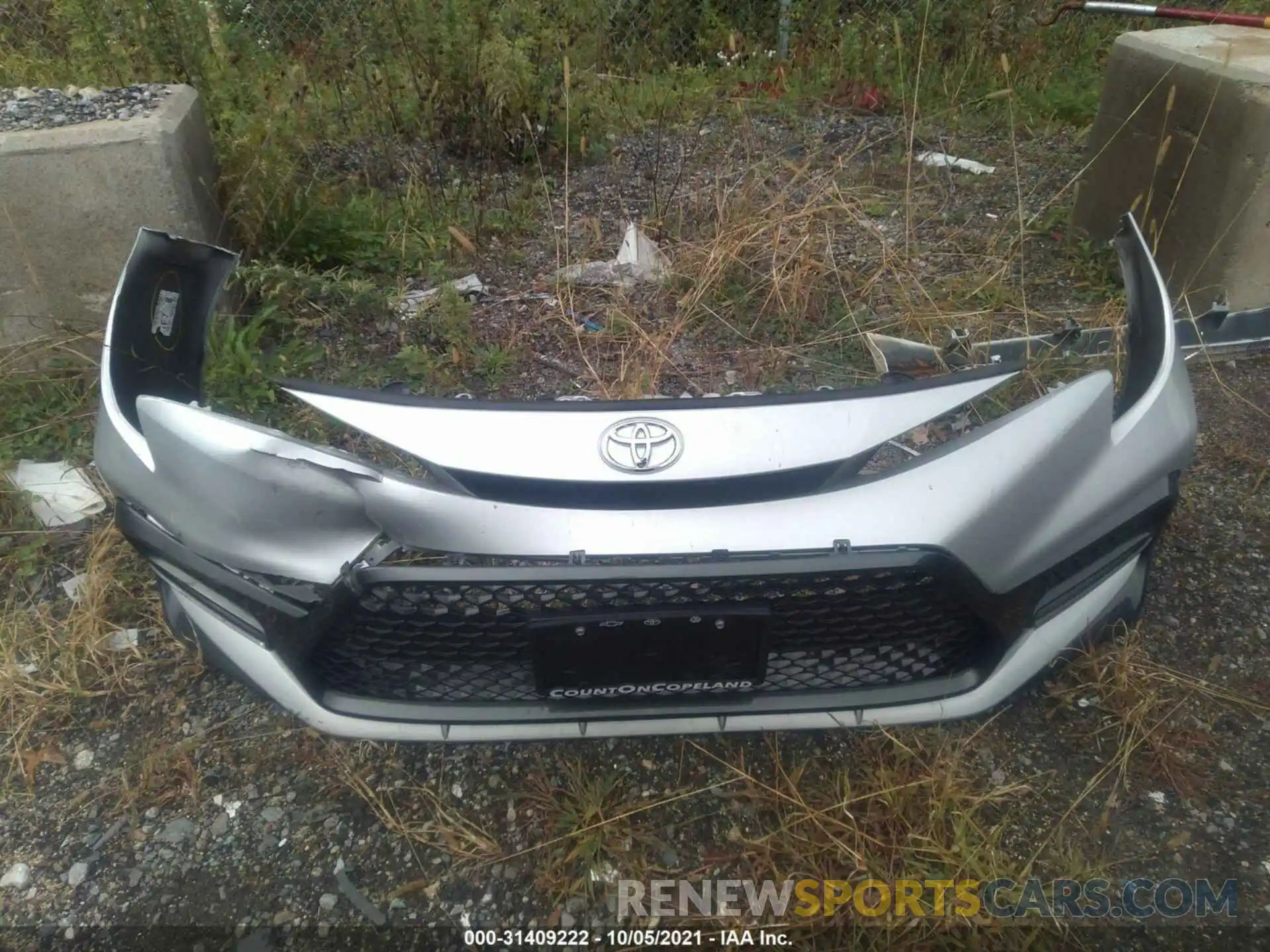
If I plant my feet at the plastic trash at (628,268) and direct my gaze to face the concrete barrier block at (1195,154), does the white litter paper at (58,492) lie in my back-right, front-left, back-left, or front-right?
back-right

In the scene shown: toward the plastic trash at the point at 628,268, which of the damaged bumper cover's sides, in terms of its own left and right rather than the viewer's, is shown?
back

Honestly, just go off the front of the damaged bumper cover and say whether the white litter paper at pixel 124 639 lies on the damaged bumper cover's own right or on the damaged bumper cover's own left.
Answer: on the damaged bumper cover's own right

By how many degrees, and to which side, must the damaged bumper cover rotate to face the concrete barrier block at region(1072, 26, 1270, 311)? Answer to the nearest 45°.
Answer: approximately 135° to its left

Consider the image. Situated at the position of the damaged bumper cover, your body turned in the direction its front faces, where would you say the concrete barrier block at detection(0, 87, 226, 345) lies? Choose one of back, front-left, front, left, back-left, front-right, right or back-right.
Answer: back-right

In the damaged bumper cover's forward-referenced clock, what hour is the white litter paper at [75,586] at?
The white litter paper is roughly at 4 o'clock from the damaged bumper cover.

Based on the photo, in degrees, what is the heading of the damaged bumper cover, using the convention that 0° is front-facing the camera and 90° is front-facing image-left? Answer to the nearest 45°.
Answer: approximately 0°

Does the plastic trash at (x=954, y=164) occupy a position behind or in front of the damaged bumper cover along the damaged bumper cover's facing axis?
behind

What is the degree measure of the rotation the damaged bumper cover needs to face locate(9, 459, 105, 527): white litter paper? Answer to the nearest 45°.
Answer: approximately 135° to its right
